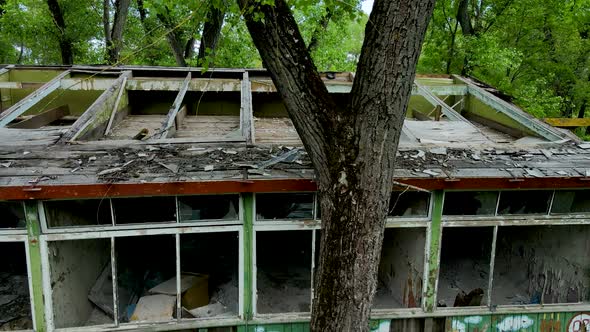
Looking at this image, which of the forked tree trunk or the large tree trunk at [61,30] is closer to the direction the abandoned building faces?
the forked tree trunk

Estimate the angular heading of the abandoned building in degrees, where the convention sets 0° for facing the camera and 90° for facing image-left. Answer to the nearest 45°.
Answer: approximately 0°

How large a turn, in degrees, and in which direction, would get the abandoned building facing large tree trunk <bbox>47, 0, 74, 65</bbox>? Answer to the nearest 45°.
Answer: approximately 135° to its right
